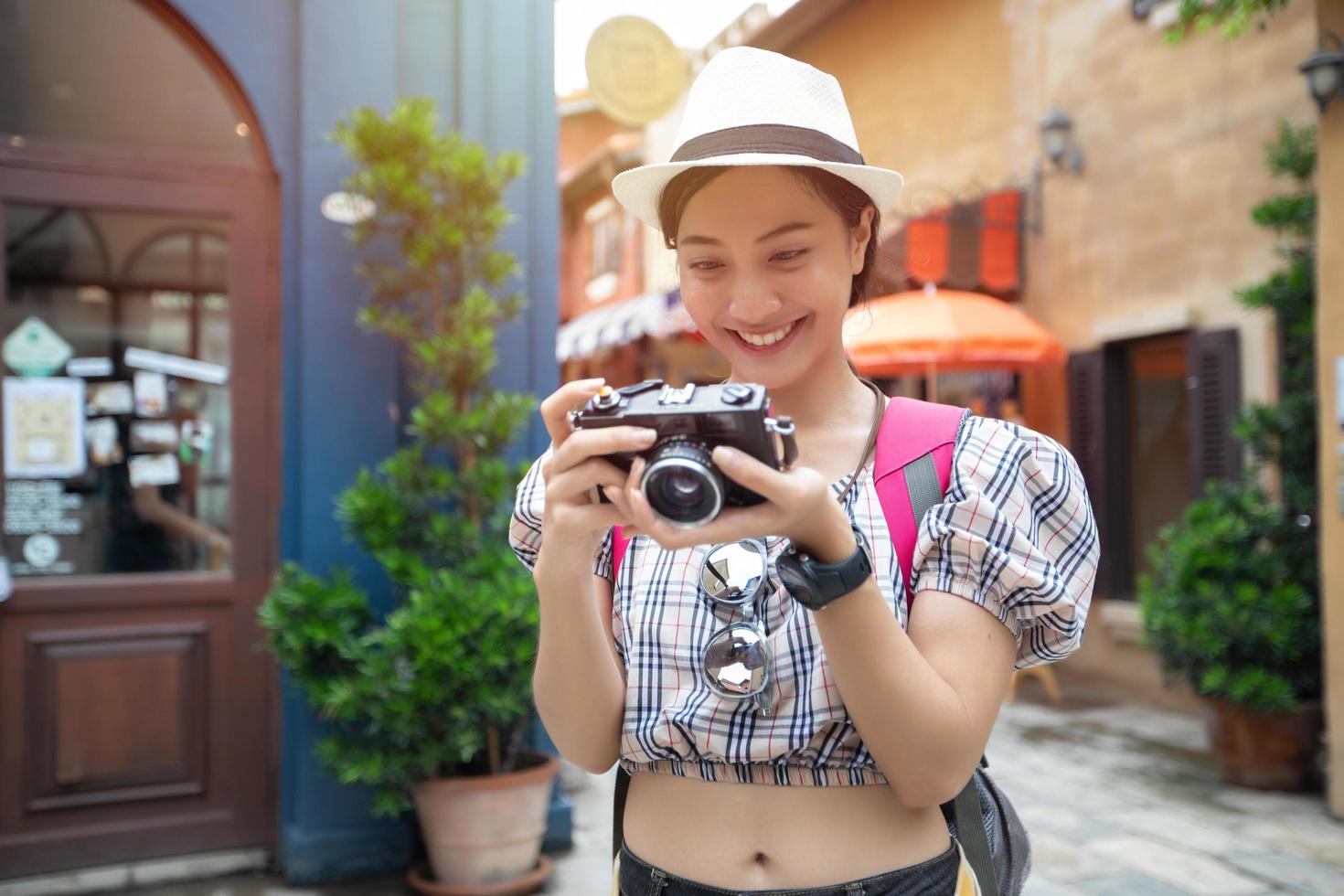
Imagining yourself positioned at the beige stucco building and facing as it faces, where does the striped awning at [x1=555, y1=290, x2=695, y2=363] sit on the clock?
The striped awning is roughly at 2 o'clock from the beige stucco building.

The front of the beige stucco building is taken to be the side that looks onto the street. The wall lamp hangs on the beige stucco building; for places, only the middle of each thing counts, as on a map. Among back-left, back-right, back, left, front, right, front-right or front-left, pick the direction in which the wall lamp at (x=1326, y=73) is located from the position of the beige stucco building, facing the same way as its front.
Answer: front-left

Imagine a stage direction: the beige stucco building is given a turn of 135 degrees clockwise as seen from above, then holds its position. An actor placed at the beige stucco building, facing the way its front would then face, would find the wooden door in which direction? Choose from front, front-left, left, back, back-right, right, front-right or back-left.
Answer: back-left

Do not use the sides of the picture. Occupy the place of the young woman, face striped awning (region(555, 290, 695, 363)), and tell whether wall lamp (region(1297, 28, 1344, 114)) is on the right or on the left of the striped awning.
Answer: right

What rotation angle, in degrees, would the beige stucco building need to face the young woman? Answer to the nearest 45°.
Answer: approximately 45° to its left

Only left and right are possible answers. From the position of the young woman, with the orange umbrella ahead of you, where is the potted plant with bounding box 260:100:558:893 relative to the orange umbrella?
left

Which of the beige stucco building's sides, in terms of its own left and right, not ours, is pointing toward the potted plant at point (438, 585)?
front

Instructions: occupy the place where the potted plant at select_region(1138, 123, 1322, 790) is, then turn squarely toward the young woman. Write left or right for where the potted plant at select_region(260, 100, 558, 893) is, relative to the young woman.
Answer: right
